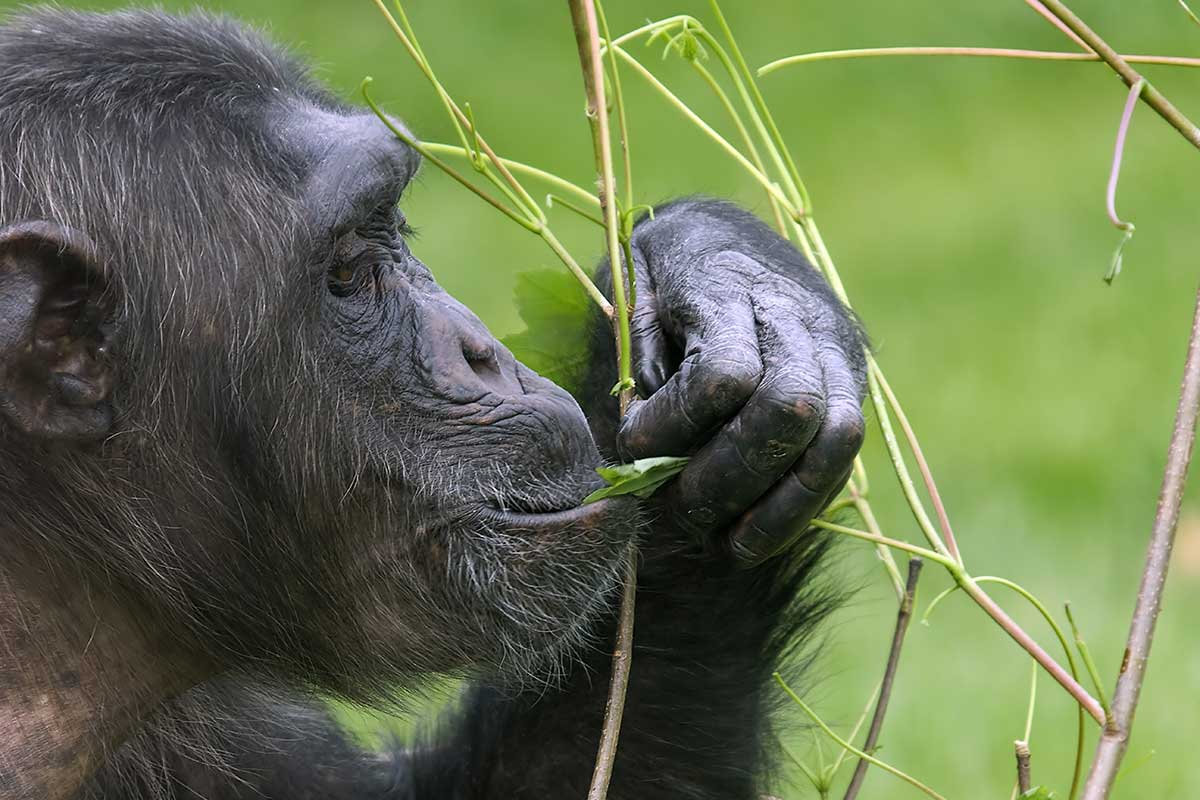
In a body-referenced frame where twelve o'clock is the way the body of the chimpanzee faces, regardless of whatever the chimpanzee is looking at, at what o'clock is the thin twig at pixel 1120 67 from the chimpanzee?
The thin twig is roughly at 12 o'clock from the chimpanzee.

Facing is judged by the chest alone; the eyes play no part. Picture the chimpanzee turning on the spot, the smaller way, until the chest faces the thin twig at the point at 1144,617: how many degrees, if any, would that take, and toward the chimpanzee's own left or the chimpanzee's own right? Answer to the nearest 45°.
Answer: approximately 45° to the chimpanzee's own right

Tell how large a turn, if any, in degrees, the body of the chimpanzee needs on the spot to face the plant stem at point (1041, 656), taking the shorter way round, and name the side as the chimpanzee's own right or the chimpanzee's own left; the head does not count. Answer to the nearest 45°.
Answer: approximately 45° to the chimpanzee's own right

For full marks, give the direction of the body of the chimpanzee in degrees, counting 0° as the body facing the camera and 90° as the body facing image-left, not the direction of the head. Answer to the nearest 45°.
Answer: approximately 270°

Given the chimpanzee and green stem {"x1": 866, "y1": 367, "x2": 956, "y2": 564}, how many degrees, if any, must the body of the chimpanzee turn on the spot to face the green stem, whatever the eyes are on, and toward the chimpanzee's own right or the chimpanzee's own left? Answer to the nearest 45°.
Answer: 0° — it already faces it
